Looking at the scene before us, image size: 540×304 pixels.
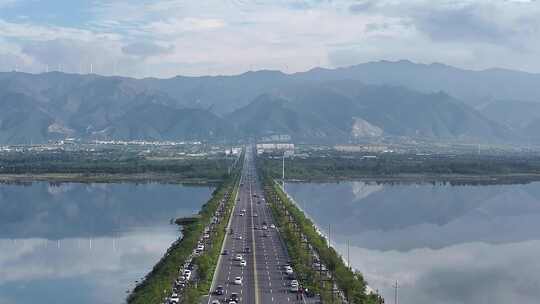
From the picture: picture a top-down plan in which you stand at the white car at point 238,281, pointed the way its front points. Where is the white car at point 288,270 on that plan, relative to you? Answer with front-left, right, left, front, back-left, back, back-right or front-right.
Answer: back-left

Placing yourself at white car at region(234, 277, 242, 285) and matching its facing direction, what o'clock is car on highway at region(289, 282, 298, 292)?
The car on highway is roughly at 10 o'clock from the white car.

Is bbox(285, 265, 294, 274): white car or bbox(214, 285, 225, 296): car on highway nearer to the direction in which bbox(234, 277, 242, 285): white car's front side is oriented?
the car on highway

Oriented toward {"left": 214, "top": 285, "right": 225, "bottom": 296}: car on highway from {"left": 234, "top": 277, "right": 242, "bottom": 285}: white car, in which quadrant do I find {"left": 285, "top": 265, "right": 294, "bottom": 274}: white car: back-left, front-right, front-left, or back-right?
back-left

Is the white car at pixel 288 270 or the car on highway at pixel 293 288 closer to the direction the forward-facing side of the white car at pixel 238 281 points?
the car on highway

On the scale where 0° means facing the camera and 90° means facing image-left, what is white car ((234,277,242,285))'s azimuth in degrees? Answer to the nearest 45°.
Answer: approximately 0°
